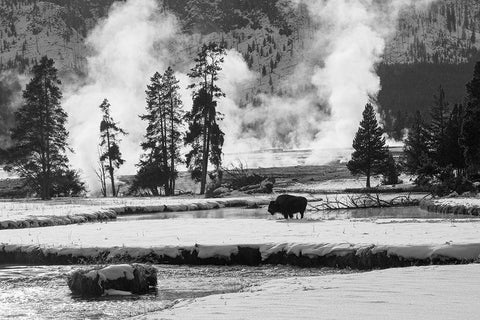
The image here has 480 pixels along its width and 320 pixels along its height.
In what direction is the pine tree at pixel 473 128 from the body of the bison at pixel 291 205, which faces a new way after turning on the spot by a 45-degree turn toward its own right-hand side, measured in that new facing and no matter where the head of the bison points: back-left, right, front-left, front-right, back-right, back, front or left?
right

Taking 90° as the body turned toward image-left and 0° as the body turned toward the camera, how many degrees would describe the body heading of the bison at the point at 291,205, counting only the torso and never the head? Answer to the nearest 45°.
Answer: approximately 90°
